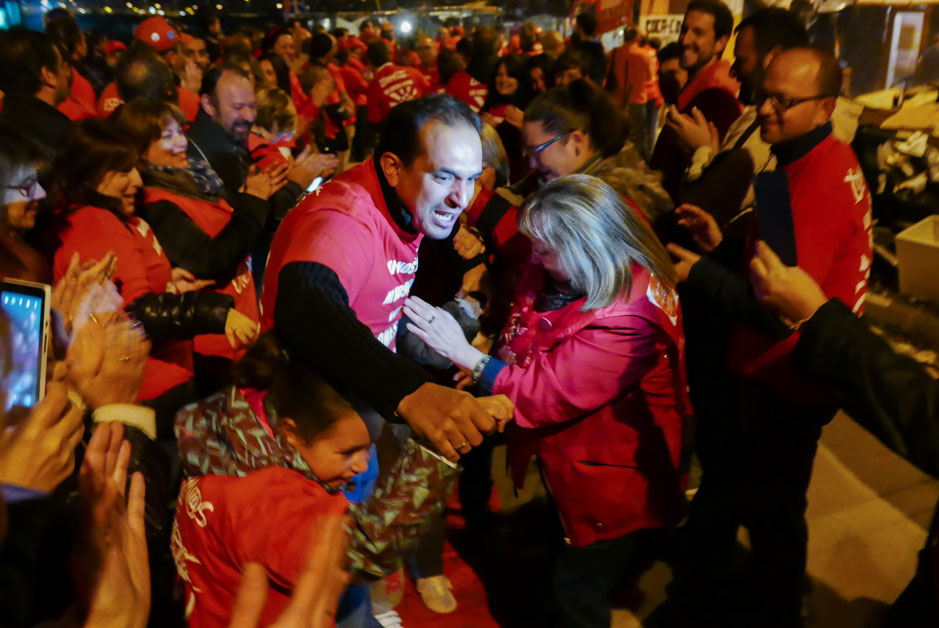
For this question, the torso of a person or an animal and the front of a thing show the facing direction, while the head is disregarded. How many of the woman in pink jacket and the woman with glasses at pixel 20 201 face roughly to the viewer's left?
1

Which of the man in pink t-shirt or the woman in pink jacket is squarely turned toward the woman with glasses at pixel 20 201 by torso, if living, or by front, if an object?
the woman in pink jacket

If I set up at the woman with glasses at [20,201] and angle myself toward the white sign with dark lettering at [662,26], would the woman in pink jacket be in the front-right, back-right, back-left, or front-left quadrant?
front-right

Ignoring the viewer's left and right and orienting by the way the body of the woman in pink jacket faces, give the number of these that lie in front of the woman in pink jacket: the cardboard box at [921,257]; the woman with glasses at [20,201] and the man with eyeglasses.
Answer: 1

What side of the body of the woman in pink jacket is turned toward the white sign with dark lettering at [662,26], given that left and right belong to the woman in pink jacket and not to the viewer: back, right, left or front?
right

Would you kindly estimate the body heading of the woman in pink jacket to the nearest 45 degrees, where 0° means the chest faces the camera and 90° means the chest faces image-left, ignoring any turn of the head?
approximately 90°

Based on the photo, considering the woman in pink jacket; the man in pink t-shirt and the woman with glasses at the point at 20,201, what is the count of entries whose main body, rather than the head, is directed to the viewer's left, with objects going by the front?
1

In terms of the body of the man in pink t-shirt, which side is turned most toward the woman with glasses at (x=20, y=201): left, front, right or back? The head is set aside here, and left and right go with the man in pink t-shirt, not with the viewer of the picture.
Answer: back

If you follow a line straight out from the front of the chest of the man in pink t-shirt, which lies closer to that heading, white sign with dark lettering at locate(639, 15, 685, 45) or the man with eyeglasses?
the man with eyeglasses

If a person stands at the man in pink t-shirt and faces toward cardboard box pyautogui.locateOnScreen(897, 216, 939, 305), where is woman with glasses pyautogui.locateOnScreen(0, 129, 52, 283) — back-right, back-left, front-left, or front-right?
back-left

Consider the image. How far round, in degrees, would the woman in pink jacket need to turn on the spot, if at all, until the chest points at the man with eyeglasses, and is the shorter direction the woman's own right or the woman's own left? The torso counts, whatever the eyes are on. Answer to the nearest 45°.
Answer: approximately 135° to the woman's own right

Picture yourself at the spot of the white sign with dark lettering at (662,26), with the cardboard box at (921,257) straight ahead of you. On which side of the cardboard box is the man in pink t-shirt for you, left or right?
right

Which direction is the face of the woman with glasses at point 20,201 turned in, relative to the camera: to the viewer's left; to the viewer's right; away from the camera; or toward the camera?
to the viewer's right

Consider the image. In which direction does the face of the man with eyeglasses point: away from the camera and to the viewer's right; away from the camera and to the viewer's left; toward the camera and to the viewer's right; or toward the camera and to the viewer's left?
toward the camera and to the viewer's left
